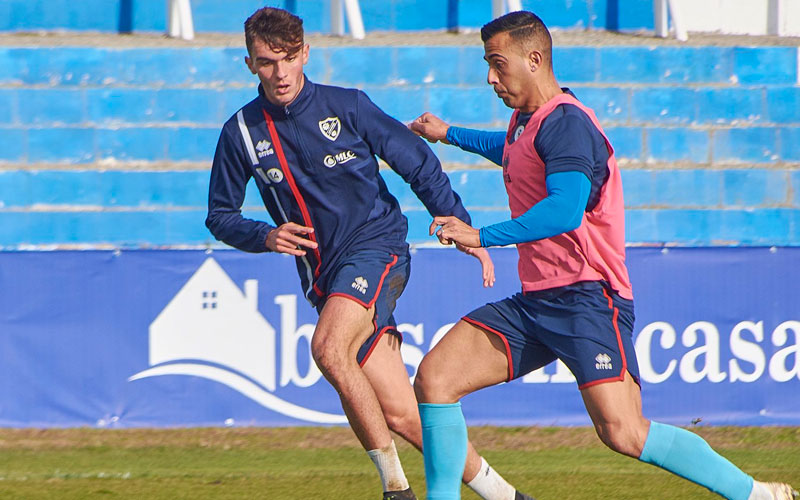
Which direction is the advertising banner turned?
toward the camera

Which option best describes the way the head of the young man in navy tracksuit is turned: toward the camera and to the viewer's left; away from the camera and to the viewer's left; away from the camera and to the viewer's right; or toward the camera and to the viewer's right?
toward the camera and to the viewer's right

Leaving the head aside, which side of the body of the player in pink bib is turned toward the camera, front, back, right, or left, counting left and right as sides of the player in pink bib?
left

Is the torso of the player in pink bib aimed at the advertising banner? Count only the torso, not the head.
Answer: no

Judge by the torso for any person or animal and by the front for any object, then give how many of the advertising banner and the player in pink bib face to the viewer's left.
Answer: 1

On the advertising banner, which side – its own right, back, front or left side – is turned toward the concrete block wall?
back

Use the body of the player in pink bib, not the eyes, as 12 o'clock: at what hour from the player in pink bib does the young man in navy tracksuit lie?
The young man in navy tracksuit is roughly at 1 o'clock from the player in pink bib.

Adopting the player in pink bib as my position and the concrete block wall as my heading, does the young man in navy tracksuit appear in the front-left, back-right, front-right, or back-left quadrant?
front-left

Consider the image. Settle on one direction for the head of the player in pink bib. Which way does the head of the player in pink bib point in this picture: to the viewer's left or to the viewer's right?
to the viewer's left

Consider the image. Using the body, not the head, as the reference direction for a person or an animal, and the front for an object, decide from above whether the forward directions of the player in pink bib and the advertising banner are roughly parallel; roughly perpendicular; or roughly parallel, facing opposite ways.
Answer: roughly perpendicular

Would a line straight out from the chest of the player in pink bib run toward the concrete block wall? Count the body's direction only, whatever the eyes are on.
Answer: no

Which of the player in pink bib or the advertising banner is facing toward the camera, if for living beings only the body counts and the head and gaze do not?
the advertising banner

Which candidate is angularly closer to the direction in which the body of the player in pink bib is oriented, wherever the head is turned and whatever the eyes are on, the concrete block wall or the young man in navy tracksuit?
the young man in navy tracksuit

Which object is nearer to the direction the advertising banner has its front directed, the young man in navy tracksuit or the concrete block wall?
the young man in navy tracksuit
